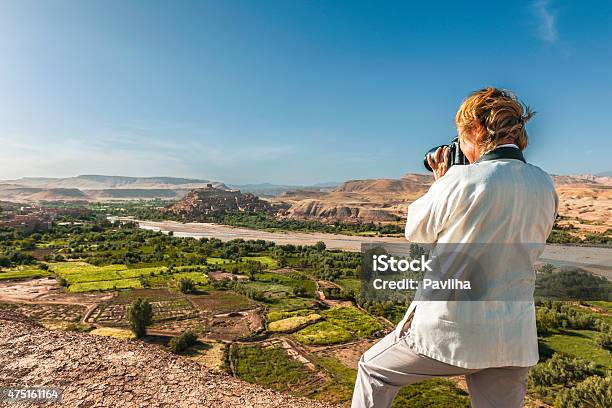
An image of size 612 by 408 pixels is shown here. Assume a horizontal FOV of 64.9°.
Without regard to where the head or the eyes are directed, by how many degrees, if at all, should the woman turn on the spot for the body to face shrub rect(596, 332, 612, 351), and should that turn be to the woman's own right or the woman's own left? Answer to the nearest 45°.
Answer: approximately 45° to the woman's own right

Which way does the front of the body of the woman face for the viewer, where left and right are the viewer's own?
facing away from the viewer and to the left of the viewer

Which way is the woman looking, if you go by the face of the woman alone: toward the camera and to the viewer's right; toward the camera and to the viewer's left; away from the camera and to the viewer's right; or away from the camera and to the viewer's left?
away from the camera and to the viewer's left

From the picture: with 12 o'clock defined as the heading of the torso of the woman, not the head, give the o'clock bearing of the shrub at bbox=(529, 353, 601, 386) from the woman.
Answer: The shrub is roughly at 2 o'clock from the woman.

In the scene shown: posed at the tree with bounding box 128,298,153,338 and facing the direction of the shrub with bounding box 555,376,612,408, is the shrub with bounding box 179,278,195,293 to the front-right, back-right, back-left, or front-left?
back-left

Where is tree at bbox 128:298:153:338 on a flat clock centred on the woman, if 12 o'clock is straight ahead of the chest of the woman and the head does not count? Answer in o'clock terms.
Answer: The tree is roughly at 12 o'clock from the woman.

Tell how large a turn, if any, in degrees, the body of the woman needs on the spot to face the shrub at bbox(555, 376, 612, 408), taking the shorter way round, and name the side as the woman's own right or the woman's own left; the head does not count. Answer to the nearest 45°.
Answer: approximately 45° to the woman's own right

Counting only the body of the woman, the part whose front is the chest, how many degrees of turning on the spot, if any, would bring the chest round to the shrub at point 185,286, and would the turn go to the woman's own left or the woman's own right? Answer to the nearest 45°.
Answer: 0° — they already face it
